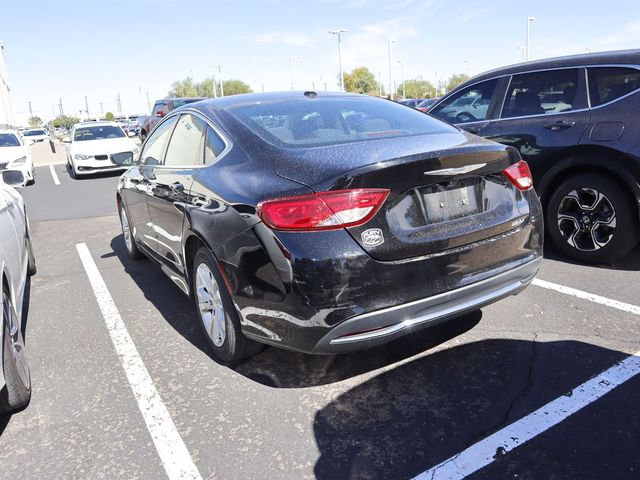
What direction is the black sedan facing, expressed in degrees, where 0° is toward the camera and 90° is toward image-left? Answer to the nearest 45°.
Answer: approximately 135°

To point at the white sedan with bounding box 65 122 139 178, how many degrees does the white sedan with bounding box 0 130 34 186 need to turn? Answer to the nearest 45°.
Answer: approximately 90° to its left

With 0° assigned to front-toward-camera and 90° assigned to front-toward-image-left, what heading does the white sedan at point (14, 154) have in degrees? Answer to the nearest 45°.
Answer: approximately 0°

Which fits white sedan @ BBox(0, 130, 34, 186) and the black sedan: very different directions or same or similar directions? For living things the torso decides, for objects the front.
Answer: very different directions

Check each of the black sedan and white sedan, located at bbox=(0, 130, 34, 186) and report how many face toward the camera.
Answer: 1
